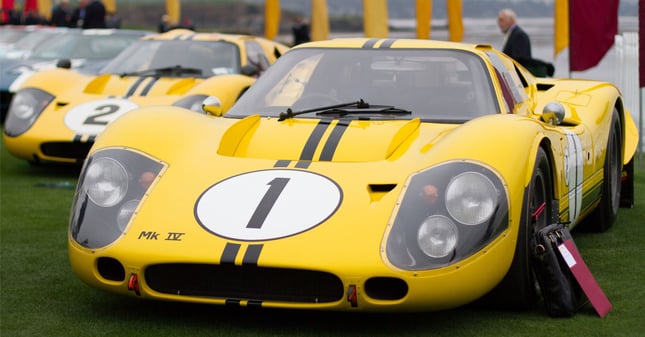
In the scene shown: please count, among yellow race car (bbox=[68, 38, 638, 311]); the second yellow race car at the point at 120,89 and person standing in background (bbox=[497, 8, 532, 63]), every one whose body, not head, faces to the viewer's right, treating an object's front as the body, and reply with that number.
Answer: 0

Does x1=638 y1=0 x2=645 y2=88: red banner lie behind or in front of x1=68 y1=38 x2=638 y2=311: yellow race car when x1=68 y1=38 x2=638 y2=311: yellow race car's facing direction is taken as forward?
behind

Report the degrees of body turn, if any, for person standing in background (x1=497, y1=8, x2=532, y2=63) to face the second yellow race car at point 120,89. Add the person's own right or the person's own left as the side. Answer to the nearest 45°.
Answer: approximately 45° to the person's own left

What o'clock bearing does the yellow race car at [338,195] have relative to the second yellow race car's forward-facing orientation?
The yellow race car is roughly at 10 o'clock from the second yellow race car.

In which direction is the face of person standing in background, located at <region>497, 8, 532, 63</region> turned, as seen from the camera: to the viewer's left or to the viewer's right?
to the viewer's left

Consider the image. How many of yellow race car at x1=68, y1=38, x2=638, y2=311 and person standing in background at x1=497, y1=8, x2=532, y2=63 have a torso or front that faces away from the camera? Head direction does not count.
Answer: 0

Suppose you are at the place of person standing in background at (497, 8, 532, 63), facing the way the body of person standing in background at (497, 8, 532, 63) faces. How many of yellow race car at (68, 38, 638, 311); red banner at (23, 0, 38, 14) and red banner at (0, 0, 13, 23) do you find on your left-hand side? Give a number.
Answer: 1

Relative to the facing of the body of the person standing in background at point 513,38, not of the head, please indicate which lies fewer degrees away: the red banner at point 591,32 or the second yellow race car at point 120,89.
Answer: the second yellow race car

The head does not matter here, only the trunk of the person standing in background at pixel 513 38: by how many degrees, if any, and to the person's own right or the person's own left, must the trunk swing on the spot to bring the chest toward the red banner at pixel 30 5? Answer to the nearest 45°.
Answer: approximately 45° to the person's own right

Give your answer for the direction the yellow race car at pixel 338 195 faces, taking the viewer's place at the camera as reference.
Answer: facing the viewer and to the left of the viewer

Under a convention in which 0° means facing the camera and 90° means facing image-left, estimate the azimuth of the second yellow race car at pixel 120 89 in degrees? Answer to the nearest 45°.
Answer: approximately 45°

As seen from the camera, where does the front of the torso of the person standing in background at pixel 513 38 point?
to the viewer's left

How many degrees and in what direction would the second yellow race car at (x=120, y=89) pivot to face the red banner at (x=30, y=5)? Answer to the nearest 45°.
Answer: approximately 135° to its right
